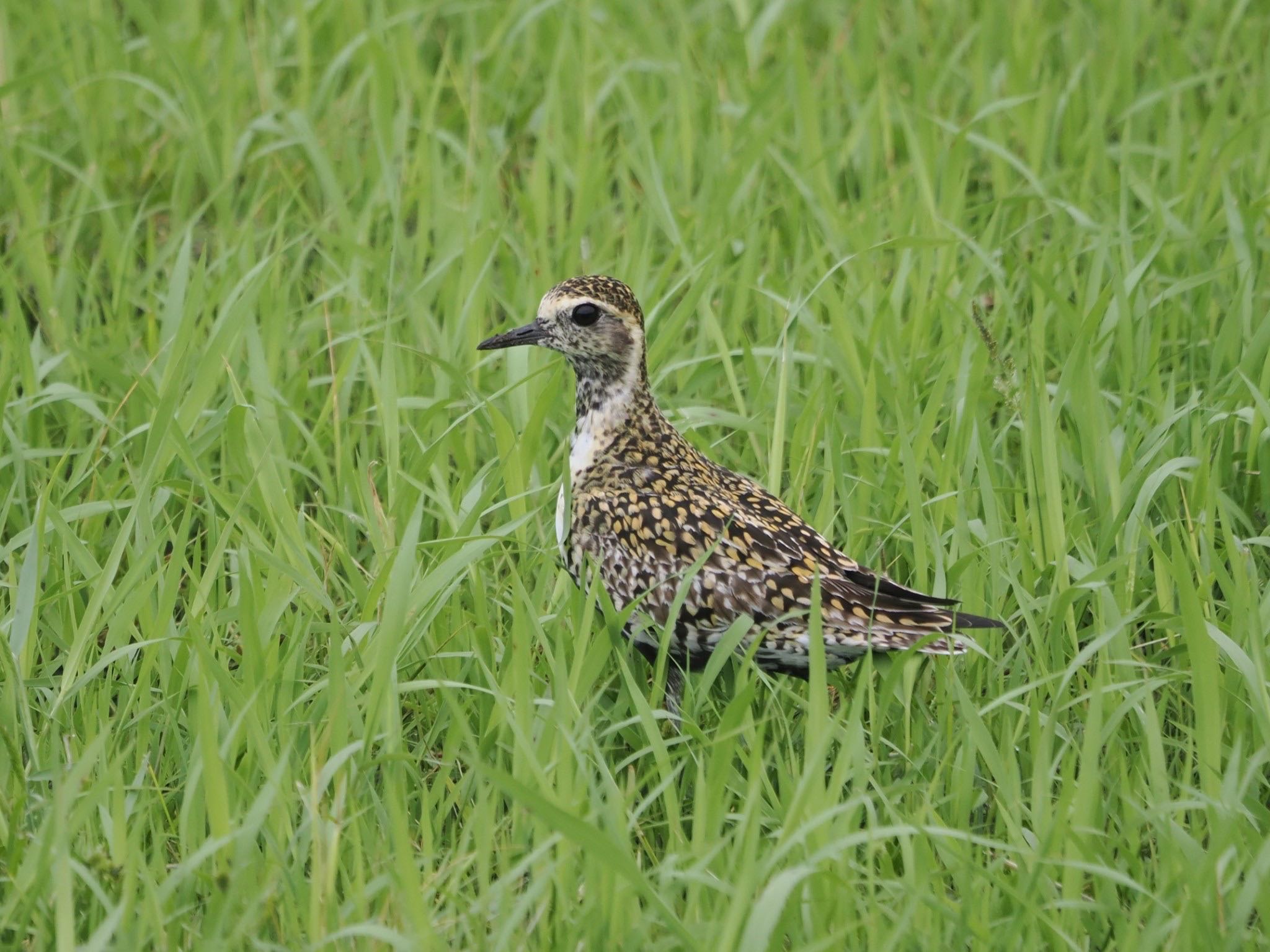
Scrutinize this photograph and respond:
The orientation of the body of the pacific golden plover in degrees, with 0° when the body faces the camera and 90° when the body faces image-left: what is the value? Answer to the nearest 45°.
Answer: approximately 90°
